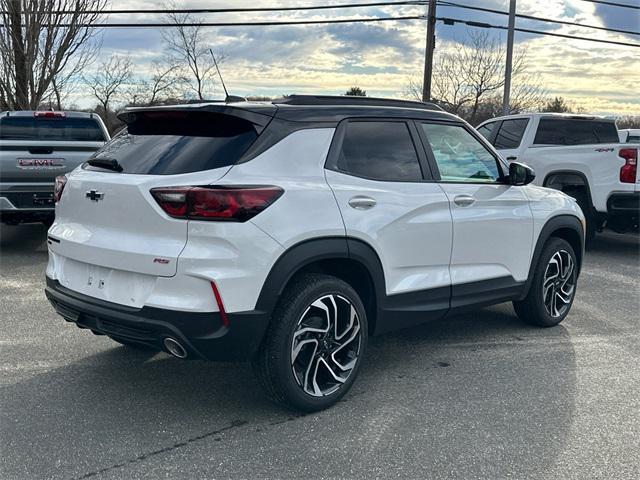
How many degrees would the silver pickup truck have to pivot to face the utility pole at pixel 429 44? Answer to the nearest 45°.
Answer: approximately 45° to its right

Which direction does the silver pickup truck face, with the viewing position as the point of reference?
facing away from the viewer

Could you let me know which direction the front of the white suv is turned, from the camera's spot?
facing away from the viewer and to the right of the viewer

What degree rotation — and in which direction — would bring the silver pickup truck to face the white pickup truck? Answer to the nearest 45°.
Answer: approximately 90° to its right

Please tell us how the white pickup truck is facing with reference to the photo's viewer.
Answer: facing away from the viewer and to the left of the viewer

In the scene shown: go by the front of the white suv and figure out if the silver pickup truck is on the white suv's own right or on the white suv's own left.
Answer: on the white suv's own left

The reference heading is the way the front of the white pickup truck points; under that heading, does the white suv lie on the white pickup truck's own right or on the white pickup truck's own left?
on the white pickup truck's own left

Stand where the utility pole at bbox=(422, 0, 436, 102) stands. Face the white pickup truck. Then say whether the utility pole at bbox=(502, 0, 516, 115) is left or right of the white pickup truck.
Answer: left

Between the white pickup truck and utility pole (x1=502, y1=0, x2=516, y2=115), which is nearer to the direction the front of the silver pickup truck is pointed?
the utility pole

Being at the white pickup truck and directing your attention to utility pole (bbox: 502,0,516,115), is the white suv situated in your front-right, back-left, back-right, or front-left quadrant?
back-left

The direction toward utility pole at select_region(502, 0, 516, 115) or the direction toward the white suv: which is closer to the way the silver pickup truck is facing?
the utility pole
